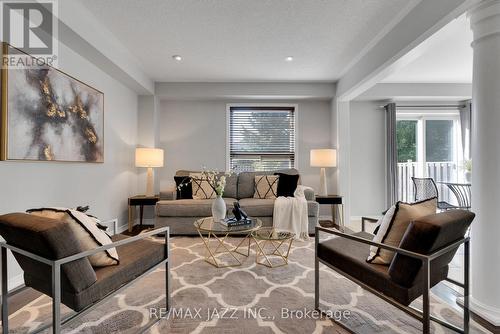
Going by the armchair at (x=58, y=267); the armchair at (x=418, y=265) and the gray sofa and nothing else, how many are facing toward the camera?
1

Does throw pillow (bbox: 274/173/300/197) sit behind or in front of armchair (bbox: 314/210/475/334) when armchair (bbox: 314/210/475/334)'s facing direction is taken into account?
in front

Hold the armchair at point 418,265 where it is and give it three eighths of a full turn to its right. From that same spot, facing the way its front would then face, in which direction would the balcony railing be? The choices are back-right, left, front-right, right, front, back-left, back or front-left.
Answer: left

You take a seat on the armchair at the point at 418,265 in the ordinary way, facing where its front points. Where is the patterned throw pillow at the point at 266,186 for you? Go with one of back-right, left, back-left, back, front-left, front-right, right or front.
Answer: front

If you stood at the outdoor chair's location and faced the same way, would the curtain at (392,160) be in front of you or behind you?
behind

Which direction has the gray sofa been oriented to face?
toward the camera

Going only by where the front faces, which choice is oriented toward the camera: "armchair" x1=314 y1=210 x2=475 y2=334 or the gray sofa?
the gray sofa

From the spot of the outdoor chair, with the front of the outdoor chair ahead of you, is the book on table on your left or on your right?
on your right

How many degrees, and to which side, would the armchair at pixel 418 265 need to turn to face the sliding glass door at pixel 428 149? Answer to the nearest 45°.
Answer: approximately 45° to its right

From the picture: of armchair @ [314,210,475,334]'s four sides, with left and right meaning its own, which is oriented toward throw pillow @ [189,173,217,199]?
front

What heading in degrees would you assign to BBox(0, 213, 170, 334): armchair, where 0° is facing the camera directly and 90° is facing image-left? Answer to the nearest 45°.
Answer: approximately 225°

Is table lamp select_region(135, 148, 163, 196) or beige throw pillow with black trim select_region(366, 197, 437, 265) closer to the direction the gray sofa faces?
the beige throw pillow with black trim

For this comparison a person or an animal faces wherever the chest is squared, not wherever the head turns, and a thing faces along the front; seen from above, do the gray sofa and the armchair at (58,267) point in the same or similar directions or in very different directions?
very different directions

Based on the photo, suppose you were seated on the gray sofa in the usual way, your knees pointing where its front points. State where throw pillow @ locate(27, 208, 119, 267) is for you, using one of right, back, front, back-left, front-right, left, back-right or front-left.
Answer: front

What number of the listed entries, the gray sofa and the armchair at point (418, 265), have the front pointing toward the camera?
1
